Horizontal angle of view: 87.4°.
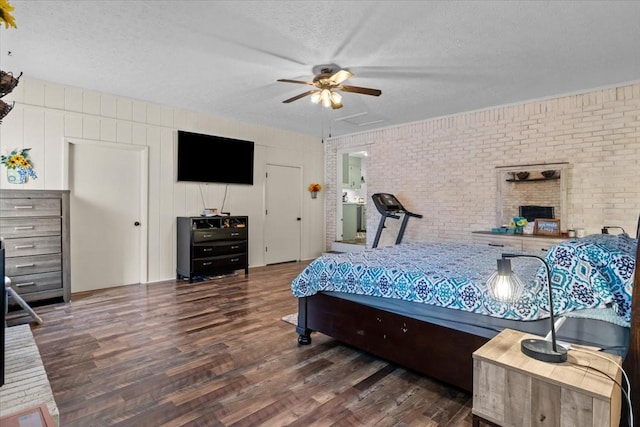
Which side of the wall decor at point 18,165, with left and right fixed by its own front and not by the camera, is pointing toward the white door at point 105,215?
left

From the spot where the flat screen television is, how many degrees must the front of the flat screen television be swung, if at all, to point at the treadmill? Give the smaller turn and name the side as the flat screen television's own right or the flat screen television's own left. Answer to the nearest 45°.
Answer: approximately 45° to the flat screen television's own left

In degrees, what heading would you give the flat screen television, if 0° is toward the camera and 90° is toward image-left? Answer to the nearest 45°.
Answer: approximately 315°

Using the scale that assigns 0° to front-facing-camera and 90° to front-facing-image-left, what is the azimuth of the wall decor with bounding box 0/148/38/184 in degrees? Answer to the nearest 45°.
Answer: approximately 0°

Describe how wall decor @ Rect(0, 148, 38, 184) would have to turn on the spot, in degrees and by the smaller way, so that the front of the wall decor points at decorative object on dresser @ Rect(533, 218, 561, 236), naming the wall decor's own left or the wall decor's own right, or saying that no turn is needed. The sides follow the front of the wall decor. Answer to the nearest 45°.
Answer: approximately 45° to the wall decor's own left

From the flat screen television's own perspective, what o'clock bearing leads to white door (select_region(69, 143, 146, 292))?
The white door is roughly at 4 o'clock from the flat screen television.

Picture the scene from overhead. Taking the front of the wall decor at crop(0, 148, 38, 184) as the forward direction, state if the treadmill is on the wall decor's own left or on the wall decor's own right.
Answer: on the wall decor's own left
